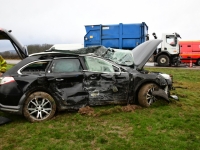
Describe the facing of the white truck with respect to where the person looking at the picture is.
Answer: facing to the right of the viewer

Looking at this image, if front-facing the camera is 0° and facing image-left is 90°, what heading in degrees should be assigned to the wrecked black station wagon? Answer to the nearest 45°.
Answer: approximately 270°

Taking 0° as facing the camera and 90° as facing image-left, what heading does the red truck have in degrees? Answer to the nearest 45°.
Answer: approximately 270°

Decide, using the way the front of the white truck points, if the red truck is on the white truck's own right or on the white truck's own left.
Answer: on the white truck's own left

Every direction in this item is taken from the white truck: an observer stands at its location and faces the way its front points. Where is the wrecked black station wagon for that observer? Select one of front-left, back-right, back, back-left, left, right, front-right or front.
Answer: right
